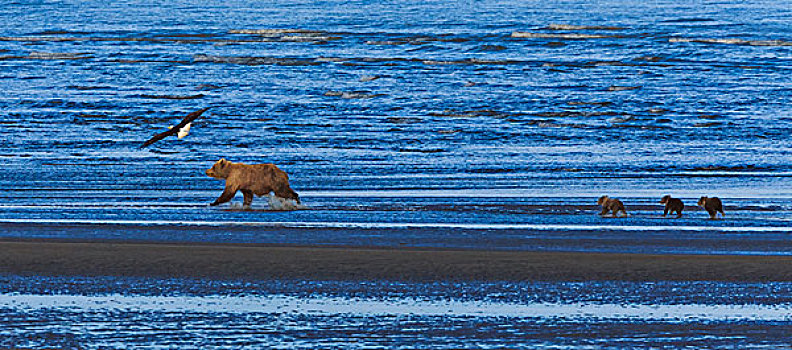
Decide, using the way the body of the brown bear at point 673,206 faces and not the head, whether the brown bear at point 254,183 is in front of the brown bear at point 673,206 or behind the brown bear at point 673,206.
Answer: in front

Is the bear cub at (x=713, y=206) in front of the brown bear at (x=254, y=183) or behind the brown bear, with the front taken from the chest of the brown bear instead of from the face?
behind

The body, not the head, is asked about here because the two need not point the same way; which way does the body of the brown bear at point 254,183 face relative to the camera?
to the viewer's left

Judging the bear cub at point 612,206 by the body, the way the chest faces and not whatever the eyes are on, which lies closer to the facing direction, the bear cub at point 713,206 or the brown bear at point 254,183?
the brown bear

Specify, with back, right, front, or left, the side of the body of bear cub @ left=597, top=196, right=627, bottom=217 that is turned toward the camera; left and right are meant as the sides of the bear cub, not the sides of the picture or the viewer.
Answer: left

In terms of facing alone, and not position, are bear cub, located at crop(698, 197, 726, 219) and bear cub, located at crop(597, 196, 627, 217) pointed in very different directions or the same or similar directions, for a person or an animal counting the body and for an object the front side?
same or similar directions

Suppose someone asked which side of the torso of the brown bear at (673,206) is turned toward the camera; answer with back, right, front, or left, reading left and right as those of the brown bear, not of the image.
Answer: left

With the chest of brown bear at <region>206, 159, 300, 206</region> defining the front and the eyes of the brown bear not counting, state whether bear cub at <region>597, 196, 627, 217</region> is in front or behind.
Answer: behind

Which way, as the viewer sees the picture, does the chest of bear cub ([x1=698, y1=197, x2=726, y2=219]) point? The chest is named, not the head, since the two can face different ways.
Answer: to the viewer's left

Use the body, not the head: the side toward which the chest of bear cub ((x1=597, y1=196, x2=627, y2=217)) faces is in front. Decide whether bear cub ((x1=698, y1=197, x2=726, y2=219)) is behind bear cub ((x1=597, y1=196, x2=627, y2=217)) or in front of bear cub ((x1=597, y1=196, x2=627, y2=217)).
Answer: behind

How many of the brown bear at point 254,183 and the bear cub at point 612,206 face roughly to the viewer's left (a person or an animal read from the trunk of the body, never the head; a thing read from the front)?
2

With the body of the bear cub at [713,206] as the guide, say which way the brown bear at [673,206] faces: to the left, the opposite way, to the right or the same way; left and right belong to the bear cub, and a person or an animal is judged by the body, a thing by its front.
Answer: the same way

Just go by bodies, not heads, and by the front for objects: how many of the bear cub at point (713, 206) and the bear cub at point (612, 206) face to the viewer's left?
2

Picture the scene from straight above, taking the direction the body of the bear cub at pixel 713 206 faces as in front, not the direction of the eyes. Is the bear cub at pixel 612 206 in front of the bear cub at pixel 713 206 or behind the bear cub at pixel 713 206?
in front

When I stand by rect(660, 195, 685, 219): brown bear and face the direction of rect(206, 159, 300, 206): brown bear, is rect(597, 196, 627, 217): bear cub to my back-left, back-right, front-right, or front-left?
front-left
